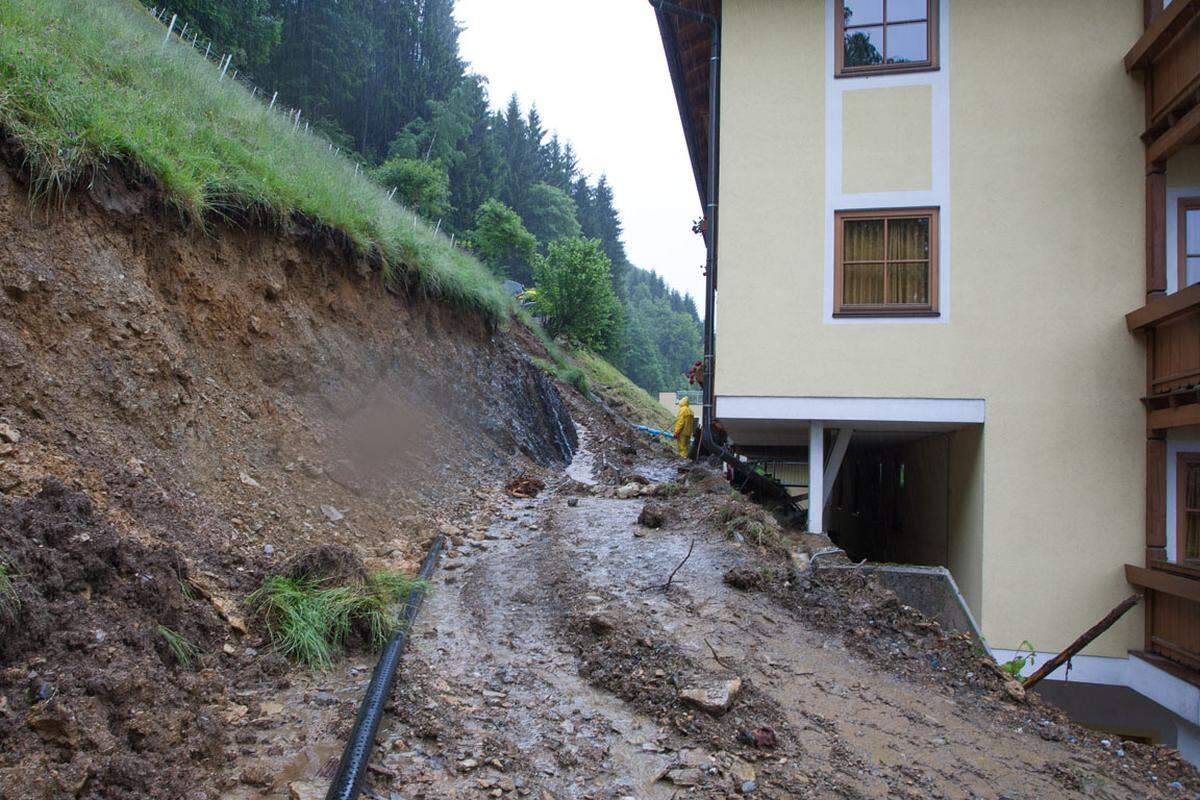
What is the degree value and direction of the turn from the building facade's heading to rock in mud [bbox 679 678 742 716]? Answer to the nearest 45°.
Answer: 0° — it already faces it

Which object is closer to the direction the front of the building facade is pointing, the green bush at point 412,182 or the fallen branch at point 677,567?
the fallen branch

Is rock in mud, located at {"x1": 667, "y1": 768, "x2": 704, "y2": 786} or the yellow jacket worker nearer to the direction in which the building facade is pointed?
the rock in mud

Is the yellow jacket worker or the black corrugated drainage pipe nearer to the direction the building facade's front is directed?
the black corrugated drainage pipe

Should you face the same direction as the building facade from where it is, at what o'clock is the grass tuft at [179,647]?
The grass tuft is roughly at 1 o'clock from the building facade.

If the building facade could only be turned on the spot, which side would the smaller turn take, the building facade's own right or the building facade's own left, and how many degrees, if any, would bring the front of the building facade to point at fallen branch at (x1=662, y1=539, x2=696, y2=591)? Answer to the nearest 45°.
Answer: approximately 45° to the building facade's own right
